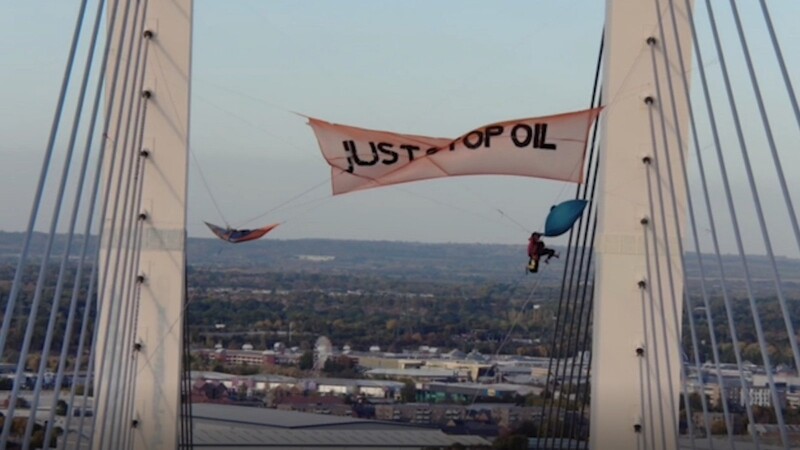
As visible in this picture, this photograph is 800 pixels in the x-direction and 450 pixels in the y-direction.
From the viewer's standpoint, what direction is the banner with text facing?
toward the camera

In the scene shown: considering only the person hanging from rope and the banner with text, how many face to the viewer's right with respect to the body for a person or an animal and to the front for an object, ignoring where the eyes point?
1

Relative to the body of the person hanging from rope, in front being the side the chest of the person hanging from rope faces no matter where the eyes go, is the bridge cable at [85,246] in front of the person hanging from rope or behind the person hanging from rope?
behind

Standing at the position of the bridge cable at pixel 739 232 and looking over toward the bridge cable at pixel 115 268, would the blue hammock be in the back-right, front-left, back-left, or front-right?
front-right

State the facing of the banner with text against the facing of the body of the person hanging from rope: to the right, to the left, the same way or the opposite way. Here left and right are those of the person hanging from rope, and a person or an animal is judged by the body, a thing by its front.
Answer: to the right

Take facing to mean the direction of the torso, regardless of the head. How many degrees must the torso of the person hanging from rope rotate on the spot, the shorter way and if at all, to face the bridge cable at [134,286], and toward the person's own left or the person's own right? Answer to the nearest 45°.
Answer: approximately 180°

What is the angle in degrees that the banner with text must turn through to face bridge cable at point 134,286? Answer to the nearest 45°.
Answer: approximately 90° to its right

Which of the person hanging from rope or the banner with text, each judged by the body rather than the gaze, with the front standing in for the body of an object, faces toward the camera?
the banner with text

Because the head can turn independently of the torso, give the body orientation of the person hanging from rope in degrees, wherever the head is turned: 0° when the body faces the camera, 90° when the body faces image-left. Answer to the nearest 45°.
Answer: approximately 270°
